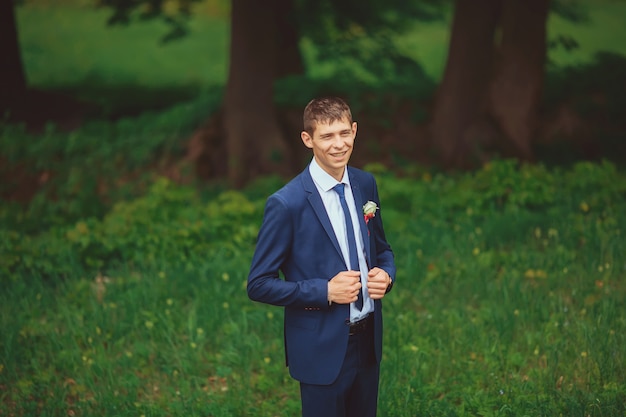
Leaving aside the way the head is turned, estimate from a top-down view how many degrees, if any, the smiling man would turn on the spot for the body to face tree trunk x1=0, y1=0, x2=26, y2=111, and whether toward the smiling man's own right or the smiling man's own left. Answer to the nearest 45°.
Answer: approximately 180°

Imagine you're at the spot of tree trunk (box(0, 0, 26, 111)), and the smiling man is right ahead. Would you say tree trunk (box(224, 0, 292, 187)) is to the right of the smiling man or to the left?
left

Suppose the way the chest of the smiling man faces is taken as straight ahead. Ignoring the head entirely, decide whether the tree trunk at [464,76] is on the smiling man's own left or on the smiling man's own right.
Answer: on the smiling man's own left

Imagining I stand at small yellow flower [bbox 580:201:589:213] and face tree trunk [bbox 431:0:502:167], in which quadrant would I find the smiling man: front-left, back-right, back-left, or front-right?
back-left

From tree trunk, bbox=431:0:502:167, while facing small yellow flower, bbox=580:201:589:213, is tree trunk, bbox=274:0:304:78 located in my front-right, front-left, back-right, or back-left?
back-right

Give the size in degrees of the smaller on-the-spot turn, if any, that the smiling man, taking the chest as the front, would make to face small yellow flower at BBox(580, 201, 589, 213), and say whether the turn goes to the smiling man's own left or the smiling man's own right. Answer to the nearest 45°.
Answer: approximately 90° to the smiling man's own left

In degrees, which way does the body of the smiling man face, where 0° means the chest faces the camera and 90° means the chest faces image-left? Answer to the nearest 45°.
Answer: approximately 315°

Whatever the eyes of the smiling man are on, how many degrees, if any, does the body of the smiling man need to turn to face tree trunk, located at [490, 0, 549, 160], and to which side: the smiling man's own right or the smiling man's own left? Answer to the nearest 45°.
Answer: approximately 135° to the smiling man's own left
